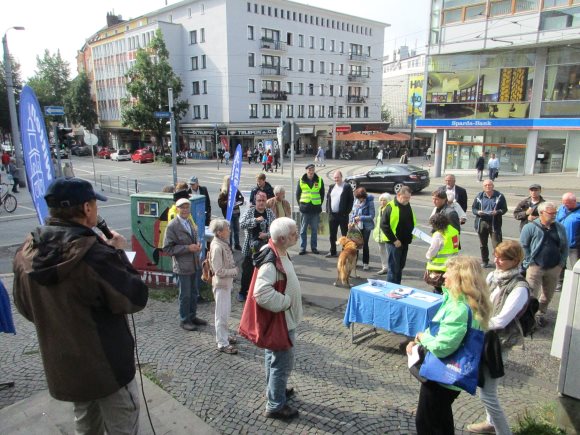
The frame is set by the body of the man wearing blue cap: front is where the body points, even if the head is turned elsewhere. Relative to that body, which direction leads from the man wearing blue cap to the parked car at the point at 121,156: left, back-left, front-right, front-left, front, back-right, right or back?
front-left

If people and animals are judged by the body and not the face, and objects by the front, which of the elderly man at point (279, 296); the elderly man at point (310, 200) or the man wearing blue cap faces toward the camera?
the elderly man at point (310, 200)

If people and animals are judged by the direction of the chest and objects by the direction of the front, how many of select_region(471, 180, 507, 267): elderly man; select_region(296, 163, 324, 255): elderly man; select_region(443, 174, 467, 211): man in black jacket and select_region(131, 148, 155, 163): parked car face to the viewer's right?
0

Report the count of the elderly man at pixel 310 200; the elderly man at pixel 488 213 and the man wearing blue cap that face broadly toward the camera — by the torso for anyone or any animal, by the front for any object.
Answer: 2

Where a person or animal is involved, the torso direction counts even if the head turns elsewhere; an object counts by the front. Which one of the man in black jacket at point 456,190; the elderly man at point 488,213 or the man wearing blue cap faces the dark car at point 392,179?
the man wearing blue cap

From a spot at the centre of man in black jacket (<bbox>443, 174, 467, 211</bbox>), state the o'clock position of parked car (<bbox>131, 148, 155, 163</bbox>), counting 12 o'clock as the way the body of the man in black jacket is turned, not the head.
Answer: The parked car is roughly at 3 o'clock from the man in black jacket.

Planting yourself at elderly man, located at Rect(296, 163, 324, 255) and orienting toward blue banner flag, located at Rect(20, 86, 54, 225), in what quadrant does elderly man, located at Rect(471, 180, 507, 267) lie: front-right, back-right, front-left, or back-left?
back-left

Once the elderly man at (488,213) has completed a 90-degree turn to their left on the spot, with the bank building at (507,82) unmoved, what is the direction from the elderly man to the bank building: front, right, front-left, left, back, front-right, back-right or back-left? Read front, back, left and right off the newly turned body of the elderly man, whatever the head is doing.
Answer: left

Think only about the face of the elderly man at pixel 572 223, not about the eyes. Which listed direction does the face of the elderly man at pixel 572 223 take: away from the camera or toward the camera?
toward the camera

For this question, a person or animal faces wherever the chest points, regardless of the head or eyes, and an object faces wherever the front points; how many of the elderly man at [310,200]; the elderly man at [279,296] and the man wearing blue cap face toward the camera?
1

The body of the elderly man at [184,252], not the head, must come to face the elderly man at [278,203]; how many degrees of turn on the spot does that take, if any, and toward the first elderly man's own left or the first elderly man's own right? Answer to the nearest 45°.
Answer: approximately 90° to the first elderly man's own left

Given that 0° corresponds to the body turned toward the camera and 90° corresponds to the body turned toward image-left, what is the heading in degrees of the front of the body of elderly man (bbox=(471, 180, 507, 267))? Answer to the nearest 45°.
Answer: approximately 0°

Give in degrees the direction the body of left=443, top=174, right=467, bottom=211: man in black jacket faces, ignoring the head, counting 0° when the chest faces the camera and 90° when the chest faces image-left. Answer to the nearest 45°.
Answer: approximately 45°

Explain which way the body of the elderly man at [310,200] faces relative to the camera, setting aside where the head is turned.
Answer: toward the camera
